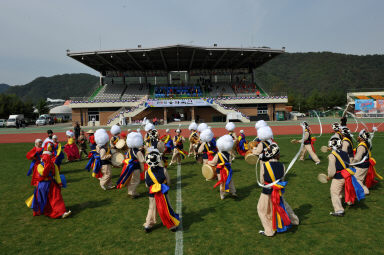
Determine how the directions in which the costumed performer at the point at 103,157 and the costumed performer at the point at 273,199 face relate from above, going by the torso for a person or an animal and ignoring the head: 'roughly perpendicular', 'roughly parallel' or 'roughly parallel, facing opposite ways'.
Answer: roughly perpendicular

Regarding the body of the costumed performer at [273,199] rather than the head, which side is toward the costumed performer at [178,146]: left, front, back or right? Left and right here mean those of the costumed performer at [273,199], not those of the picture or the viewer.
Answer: front

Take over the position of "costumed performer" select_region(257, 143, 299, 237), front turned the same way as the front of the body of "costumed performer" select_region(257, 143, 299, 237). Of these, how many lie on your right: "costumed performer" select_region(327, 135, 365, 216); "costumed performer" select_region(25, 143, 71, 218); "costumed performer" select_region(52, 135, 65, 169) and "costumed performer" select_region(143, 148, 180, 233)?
1

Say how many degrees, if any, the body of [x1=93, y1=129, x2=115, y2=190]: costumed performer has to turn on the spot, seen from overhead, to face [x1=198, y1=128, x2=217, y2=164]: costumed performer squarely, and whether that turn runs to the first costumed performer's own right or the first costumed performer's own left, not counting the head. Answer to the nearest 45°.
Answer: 0° — they already face them

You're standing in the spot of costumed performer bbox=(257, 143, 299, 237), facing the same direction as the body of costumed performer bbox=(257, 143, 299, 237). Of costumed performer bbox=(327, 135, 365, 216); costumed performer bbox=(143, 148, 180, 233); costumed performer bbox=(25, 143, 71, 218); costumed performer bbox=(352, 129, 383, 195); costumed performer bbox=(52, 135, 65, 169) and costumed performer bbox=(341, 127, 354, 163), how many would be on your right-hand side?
3

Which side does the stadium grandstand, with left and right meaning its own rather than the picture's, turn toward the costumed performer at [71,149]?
front

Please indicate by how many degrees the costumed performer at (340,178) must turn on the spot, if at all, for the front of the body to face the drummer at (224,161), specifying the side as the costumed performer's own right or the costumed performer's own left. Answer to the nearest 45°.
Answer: approximately 45° to the costumed performer's own left

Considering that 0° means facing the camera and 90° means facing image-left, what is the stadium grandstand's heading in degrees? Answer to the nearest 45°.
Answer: approximately 0°

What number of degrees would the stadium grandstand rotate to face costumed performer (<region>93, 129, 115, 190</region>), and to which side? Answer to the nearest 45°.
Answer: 0° — it already faces them
